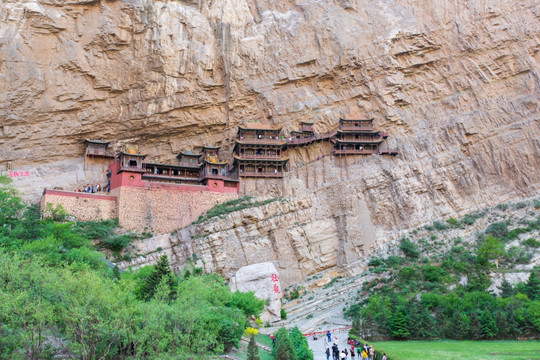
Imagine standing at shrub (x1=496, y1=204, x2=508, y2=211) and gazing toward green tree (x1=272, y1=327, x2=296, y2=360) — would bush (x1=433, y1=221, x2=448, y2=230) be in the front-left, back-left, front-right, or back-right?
front-right

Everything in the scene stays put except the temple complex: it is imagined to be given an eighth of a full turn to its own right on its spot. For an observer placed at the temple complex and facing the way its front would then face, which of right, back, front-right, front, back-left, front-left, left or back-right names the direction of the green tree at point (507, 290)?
left

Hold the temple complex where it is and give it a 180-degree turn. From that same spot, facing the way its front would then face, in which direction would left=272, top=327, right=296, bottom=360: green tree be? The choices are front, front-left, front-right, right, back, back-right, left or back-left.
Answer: back

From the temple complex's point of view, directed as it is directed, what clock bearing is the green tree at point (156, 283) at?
The green tree is roughly at 12 o'clock from the temple complex.

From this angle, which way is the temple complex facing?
toward the camera

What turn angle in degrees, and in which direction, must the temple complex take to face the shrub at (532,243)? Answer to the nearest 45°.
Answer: approximately 90° to its left

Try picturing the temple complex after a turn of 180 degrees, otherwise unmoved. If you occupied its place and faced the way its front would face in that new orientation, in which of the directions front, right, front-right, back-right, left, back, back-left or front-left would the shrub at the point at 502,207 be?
right

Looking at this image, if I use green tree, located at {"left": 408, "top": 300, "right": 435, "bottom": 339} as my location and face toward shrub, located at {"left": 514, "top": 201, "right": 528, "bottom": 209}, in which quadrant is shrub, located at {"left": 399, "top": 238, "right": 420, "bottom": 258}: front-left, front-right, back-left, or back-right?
front-left

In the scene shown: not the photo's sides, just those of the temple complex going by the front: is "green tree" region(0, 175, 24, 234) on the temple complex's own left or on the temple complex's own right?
on the temple complex's own right

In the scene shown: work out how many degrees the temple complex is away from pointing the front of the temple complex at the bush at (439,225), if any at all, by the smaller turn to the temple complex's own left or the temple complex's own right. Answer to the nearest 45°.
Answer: approximately 90° to the temple complex's own left

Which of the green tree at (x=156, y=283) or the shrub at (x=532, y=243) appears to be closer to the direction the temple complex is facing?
the green tree

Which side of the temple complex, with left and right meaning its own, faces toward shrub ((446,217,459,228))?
left

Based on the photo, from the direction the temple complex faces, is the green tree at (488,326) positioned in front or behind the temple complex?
in front

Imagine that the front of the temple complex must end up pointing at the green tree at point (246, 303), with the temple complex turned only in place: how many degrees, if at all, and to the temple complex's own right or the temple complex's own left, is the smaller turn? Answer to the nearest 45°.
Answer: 0° — it already faces it
